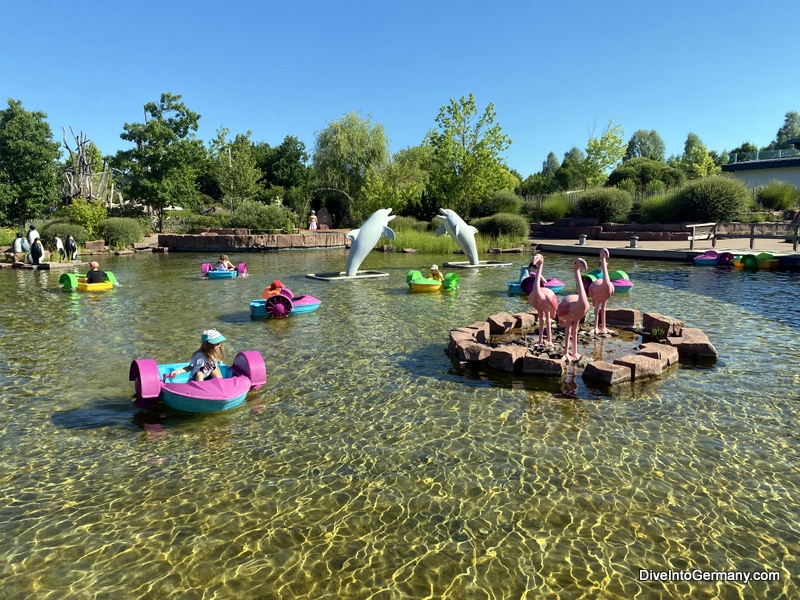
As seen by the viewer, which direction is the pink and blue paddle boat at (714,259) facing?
to the viewer's left

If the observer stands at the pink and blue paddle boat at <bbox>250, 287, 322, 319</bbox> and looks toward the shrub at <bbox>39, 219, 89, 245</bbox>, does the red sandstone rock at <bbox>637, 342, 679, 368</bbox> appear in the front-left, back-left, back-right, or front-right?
back-right

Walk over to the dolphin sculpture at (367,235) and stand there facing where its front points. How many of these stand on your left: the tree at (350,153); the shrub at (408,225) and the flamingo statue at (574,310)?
2

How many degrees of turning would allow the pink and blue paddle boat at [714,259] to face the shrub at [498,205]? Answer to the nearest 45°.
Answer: approximately 45° to its right

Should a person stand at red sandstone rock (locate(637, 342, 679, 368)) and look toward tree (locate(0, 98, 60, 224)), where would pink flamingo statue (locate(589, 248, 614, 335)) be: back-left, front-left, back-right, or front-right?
front-right

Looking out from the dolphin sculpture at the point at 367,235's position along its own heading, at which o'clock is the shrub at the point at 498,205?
The shrub is roughly at 10 o'clock from the dolphin sculpture.

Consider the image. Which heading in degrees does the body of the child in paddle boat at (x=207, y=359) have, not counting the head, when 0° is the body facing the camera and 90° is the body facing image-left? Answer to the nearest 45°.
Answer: approximately 315°

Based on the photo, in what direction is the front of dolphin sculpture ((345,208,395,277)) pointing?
to the viewer's right

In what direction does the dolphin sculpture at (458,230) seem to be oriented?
to the viewer's left

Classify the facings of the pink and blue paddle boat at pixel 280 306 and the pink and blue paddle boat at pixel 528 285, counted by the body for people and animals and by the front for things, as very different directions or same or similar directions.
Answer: same or similar directions
